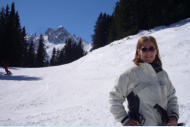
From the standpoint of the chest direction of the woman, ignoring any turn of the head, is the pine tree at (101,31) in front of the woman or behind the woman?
behind
